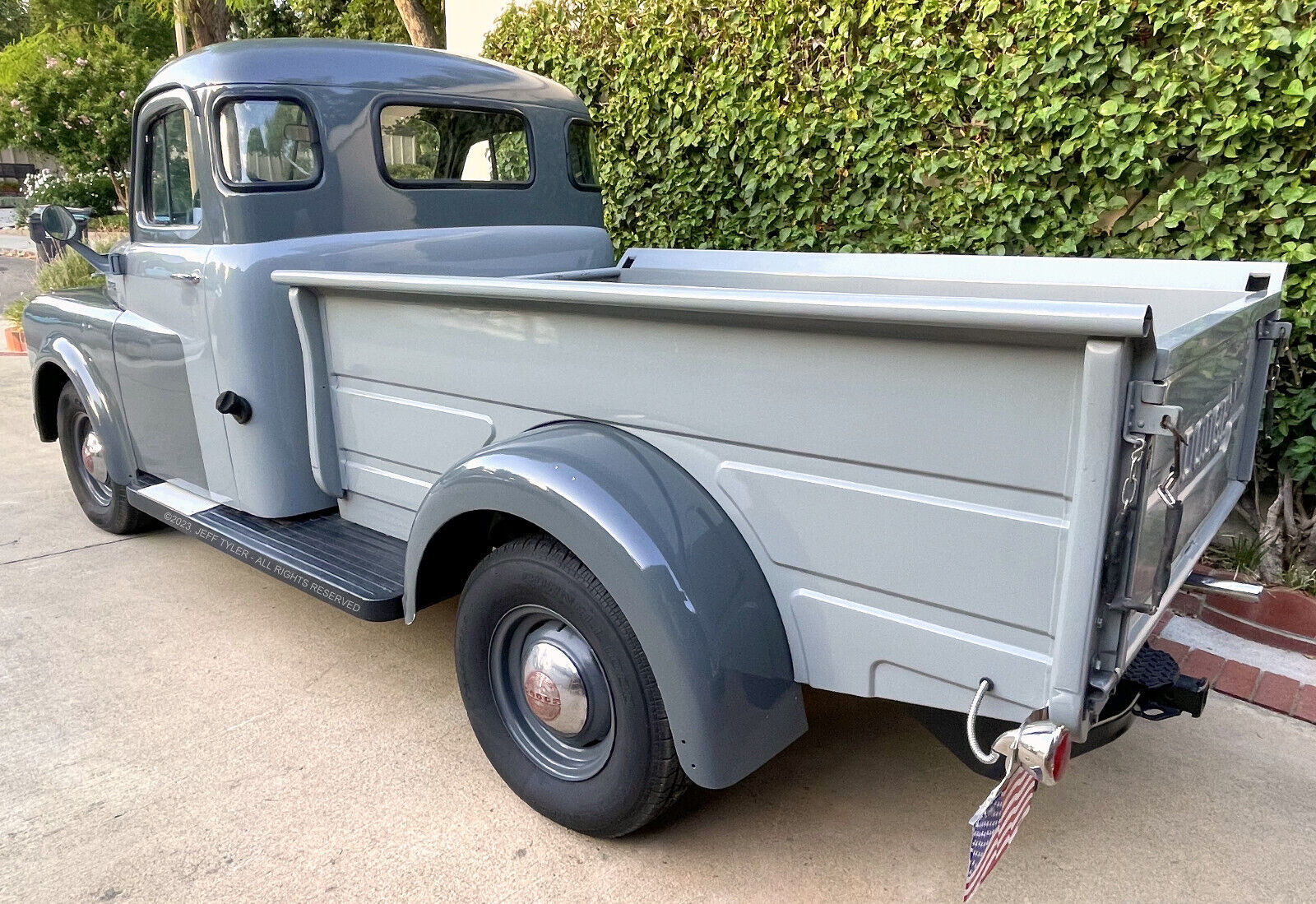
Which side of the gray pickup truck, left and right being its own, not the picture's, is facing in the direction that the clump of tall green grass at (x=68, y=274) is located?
front

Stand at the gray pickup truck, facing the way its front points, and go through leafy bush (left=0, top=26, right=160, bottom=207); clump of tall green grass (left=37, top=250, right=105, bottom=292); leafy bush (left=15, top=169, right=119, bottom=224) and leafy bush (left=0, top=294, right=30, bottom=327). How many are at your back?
0

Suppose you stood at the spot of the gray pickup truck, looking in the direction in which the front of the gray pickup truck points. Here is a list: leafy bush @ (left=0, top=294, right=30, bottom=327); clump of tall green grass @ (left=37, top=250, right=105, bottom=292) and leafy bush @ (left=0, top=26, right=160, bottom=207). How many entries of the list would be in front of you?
3

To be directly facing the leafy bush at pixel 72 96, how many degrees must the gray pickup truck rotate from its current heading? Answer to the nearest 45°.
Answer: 0° — it already faces it

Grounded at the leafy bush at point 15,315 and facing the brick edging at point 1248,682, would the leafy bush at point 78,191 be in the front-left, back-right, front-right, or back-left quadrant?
back-left

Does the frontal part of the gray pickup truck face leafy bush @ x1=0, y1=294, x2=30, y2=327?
yes

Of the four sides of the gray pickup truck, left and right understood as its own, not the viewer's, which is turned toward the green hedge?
right

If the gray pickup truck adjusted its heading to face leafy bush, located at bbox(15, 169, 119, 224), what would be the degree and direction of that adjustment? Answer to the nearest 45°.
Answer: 0° — it already faces it

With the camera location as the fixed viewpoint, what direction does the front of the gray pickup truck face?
facing away from the viewer and to the left of the viewer

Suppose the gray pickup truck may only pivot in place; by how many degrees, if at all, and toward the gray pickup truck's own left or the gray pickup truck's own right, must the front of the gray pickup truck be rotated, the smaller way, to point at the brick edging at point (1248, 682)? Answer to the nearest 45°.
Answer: approximately 135° to the gray pickup truck's own right

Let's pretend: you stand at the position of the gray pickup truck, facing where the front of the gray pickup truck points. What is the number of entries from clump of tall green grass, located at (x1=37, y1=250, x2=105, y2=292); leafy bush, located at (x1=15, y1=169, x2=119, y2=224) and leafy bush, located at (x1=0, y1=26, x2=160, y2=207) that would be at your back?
0
